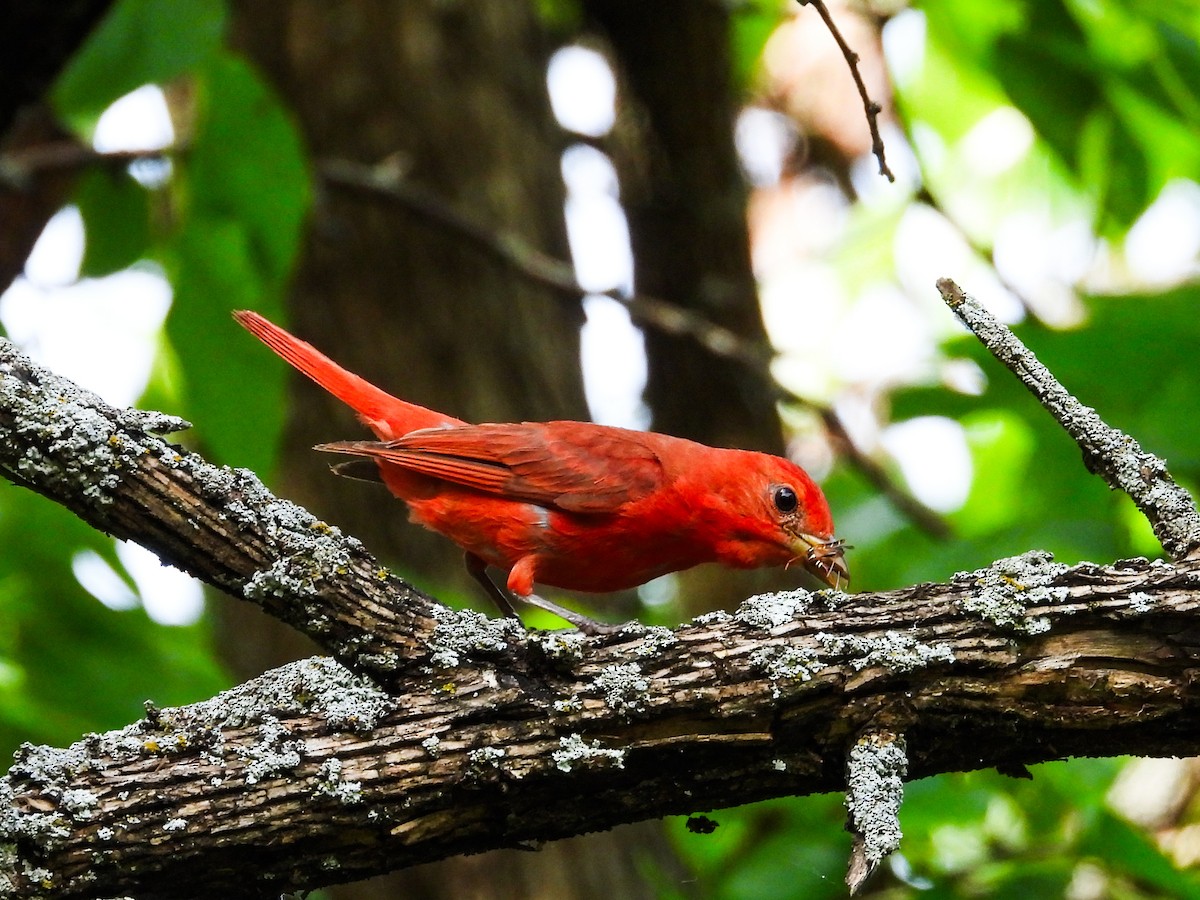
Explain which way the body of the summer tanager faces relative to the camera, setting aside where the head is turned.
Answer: to the viewer's right
